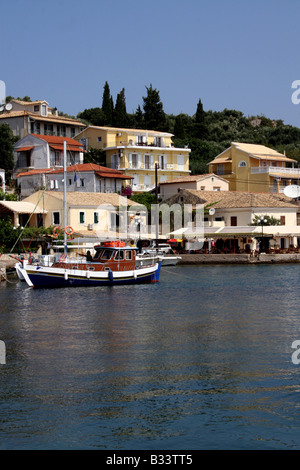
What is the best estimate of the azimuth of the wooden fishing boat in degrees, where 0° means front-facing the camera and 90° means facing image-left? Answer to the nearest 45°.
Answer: approximately 90°
